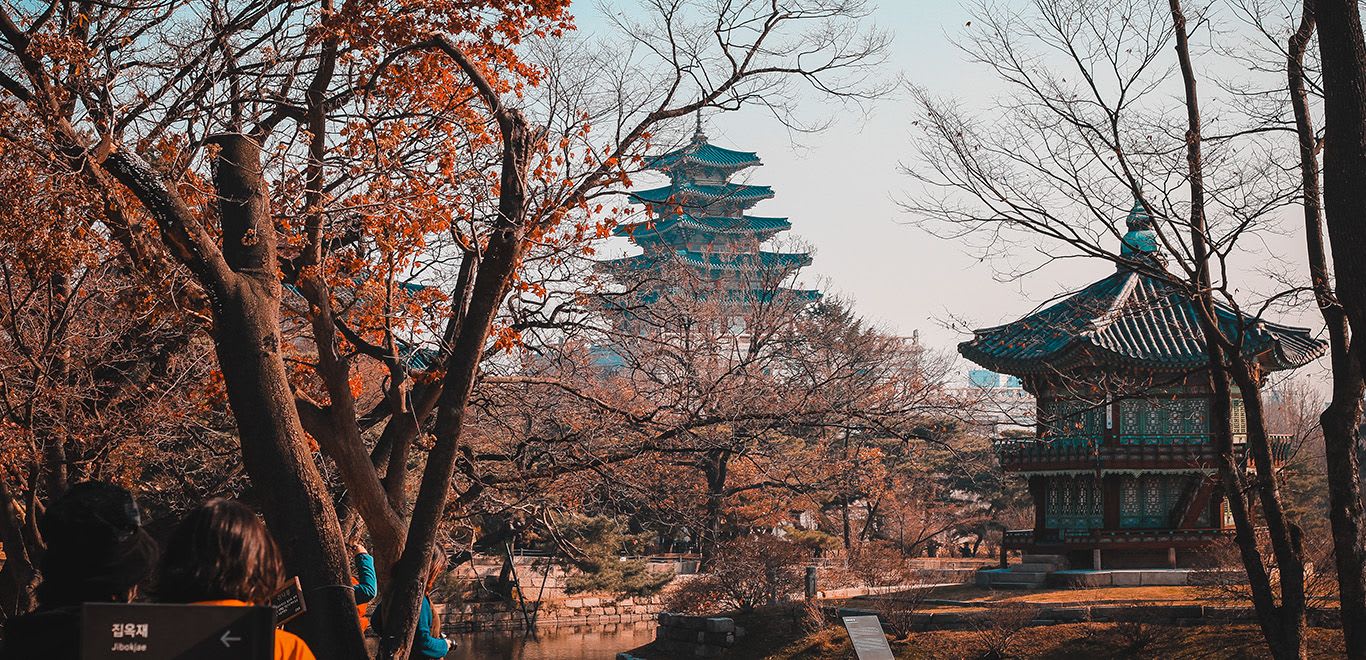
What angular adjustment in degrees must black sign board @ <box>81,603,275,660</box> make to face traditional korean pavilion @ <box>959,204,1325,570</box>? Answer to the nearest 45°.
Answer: approximately 135° to its left

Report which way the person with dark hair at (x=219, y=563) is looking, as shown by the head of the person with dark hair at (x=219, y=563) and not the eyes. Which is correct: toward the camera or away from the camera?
away from the camera

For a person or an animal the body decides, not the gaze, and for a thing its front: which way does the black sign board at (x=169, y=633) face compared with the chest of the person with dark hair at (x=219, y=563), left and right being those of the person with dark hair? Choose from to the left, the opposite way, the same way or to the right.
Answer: the opposite way

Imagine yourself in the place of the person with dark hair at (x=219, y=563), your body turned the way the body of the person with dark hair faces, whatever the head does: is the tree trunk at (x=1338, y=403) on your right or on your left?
on your right

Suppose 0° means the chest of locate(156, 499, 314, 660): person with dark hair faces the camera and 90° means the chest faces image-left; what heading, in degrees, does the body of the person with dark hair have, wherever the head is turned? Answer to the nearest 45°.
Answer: approximately 180°

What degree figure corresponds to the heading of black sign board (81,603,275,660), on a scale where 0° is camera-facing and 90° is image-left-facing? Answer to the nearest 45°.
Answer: approximately 0°

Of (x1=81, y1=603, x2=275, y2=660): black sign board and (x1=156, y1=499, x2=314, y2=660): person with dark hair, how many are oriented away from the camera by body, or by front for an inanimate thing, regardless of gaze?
1

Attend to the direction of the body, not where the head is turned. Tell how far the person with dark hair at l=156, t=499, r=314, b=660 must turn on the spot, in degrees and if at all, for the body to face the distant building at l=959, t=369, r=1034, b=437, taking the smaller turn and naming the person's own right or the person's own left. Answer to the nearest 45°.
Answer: approximately 45° to the person's own right
